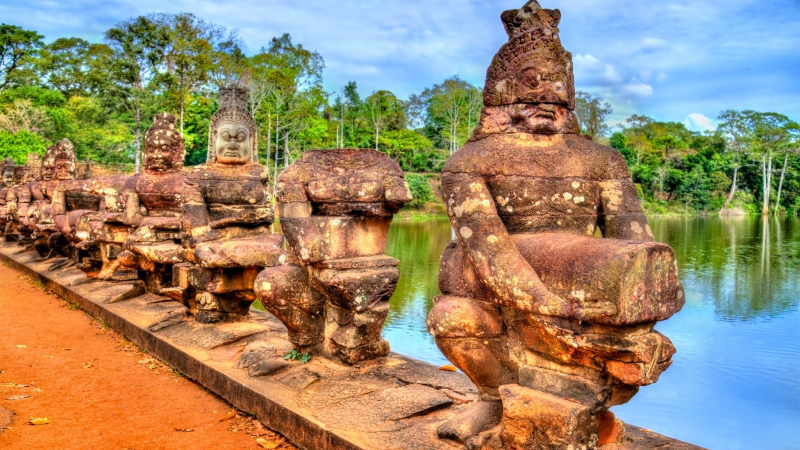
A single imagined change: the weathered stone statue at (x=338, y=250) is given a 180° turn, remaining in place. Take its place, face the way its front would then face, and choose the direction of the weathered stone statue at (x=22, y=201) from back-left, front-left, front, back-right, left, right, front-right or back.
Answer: front-left

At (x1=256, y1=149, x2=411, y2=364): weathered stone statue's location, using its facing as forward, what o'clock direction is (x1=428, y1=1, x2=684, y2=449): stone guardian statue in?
The stone guardian statue is roughly at 11 o'clock from the weathered stone statue.

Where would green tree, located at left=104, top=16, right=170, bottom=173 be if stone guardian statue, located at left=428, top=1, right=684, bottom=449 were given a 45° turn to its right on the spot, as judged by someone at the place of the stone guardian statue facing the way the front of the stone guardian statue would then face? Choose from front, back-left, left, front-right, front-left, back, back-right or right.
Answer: back-right

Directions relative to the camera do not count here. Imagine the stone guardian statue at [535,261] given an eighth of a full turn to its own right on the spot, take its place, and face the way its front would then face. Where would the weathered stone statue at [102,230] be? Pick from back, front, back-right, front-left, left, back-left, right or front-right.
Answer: back-right

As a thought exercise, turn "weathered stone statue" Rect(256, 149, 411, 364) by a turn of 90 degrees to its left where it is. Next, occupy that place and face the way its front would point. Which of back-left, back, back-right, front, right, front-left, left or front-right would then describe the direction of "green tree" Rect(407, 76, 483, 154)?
left

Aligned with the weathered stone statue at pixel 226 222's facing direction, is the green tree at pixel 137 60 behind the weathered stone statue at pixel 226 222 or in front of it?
behind

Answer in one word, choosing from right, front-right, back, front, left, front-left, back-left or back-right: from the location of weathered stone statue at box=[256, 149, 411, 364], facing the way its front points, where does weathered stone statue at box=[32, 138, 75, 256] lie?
back-right

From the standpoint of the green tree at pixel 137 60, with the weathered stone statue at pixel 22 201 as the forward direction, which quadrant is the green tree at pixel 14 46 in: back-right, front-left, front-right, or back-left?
back-right

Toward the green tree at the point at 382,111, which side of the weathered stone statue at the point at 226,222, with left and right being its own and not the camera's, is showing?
back

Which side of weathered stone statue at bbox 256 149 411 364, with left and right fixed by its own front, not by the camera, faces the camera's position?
front

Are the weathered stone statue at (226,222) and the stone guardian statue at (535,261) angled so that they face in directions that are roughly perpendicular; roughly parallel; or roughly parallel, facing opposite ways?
roughly parallel

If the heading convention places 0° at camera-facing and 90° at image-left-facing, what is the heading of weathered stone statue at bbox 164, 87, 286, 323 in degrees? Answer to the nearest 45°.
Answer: approximately 0°

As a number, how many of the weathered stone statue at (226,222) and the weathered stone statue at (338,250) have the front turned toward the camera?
2

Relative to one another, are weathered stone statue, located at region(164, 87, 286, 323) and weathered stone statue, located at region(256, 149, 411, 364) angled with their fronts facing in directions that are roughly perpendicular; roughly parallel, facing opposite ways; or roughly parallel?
roughly parallel
